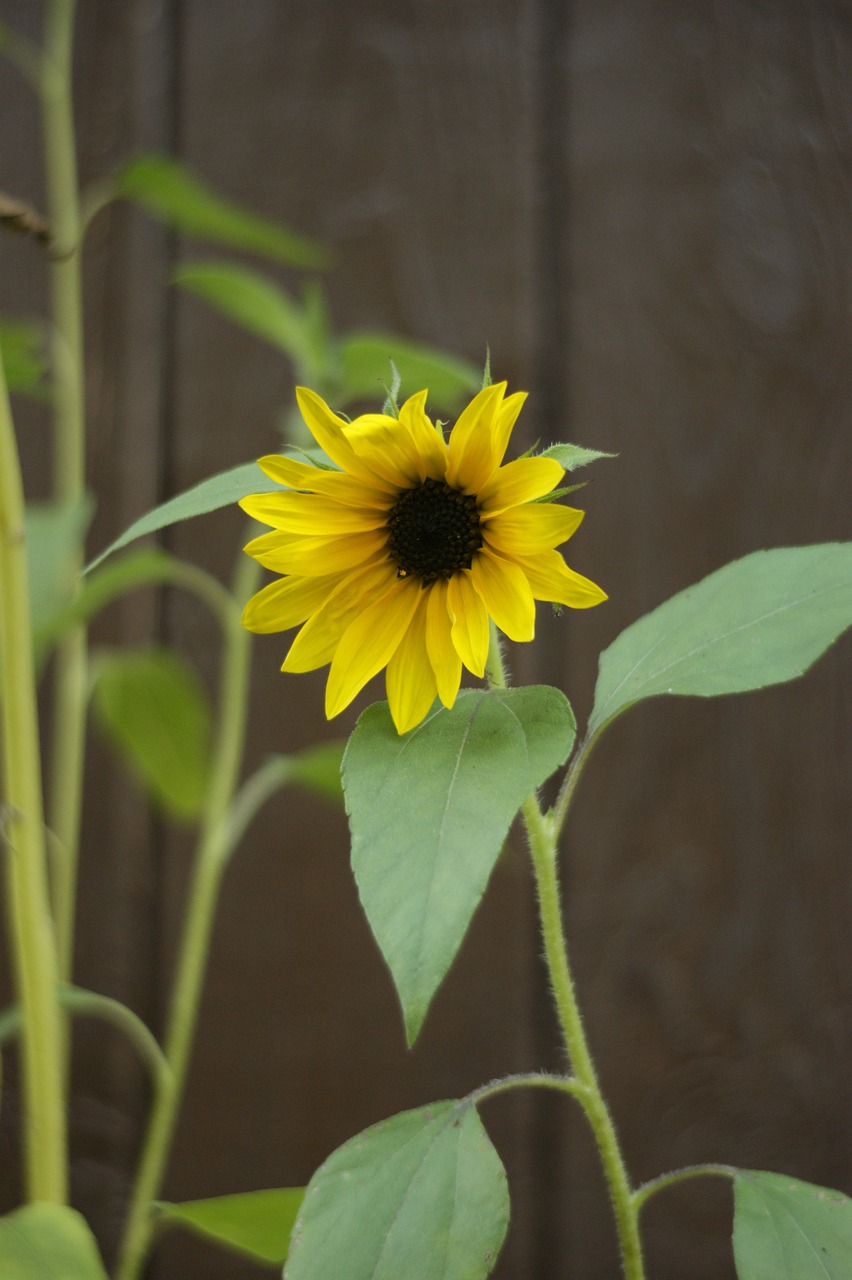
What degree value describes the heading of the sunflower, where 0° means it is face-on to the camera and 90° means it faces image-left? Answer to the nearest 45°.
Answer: approximately 0°
